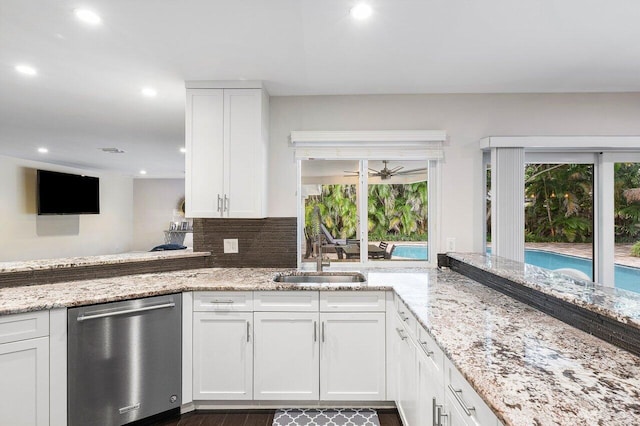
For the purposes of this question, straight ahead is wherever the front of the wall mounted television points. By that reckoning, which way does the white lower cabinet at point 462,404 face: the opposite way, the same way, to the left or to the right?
the opposite way

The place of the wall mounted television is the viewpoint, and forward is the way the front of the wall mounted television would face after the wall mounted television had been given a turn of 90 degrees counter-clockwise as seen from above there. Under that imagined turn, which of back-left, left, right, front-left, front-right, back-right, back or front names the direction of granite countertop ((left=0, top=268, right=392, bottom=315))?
back-right

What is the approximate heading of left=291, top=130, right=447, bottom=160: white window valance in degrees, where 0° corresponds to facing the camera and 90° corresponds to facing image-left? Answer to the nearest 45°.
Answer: approximately 0°

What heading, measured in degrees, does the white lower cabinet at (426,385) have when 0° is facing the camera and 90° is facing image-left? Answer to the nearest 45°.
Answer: approximately 90°

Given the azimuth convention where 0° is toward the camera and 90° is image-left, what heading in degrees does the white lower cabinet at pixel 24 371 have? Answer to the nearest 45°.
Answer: approximately 315°

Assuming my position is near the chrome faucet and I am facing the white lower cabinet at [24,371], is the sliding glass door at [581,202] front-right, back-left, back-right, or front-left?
back-left

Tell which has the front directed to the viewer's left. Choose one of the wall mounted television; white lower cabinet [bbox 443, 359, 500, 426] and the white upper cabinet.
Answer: the white lower cabinet

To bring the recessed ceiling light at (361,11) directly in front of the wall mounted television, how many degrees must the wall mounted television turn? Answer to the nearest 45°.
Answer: approximately 45° to its right

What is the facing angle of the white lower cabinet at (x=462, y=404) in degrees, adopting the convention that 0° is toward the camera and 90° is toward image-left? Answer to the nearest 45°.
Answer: approximately 90°
